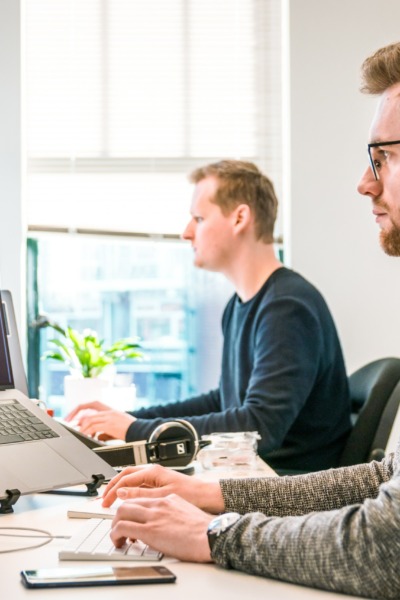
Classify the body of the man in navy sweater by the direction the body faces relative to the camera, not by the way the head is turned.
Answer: to the viewer's left

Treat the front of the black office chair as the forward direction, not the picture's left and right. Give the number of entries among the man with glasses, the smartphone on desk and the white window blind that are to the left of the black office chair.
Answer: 2

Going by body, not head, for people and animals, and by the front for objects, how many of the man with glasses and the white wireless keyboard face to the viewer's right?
1

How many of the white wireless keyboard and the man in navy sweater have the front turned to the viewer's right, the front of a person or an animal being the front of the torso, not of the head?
1

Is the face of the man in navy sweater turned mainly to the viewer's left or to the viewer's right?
to the viewer's left

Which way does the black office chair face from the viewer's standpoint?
to the viewer's left

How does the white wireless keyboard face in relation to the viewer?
to the viewer's right

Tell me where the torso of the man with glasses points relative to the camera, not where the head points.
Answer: to the viewer's left

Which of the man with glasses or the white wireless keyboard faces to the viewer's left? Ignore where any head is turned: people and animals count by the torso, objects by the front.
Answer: the man with glasses

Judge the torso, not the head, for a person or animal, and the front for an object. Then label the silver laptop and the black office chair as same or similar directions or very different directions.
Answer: very different directions

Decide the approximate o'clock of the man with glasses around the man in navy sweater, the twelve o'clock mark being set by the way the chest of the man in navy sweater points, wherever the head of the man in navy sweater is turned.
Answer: The man with glasses is roughly at 9 o'clock from the man in navy sweater.

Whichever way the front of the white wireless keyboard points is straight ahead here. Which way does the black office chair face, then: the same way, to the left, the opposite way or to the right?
the opposite way

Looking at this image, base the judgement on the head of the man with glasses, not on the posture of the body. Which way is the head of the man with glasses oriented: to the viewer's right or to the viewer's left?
to the viewer's left
